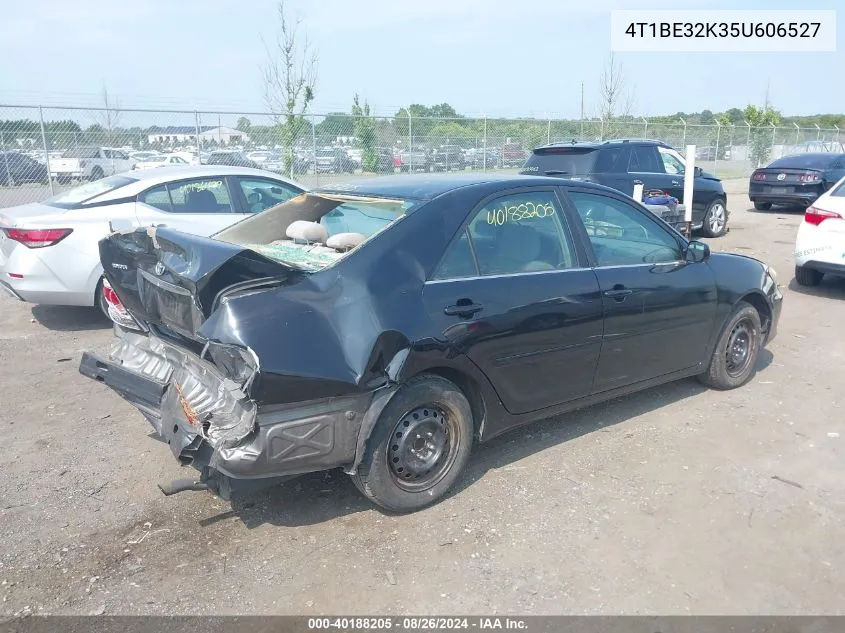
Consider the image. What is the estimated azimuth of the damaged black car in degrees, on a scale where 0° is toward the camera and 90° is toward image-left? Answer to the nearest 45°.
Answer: approximately 225°

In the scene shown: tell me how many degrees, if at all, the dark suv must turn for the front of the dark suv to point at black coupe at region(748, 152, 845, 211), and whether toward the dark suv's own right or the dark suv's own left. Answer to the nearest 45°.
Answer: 0° — it already faces it

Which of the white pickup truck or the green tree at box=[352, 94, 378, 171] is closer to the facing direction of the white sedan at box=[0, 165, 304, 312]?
the green tree

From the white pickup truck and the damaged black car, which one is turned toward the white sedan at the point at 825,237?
the damaged black car

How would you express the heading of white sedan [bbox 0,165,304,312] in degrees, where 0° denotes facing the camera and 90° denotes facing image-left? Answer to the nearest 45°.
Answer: approximately 225°

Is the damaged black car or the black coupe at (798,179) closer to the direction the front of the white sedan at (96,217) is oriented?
the black coupe

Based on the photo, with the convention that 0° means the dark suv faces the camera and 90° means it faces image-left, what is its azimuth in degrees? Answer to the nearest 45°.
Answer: approximately 225°

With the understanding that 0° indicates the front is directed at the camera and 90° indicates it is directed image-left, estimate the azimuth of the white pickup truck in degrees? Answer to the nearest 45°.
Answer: approximately 225°

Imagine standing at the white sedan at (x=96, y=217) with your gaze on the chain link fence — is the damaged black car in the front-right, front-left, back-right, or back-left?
back-right

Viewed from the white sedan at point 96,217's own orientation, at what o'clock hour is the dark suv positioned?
The dark suv is roughly at 1 o'clock from the white sedan.

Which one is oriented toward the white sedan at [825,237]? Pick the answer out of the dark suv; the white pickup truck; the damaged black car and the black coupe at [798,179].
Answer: the damaged black car
